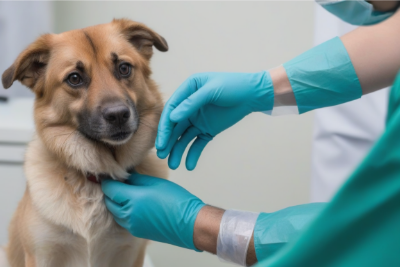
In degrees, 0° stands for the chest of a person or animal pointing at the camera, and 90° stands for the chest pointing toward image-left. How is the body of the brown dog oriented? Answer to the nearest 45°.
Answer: approximately 0°

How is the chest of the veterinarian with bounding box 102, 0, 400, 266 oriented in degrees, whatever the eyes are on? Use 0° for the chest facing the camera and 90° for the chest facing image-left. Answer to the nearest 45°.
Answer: approximately 90°

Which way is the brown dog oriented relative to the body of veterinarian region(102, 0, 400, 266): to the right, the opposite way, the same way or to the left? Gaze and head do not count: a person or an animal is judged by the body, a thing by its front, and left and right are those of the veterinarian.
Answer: to the left

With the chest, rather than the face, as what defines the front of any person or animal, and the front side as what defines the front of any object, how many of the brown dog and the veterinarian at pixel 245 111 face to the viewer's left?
1

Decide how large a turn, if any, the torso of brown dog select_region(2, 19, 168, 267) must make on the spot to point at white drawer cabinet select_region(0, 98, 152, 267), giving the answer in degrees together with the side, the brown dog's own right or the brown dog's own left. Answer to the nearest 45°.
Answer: approximately 135° to the brown dog's own right

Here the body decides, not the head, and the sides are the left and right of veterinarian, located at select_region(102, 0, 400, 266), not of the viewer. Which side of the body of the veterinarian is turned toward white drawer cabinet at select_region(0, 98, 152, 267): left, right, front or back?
front
